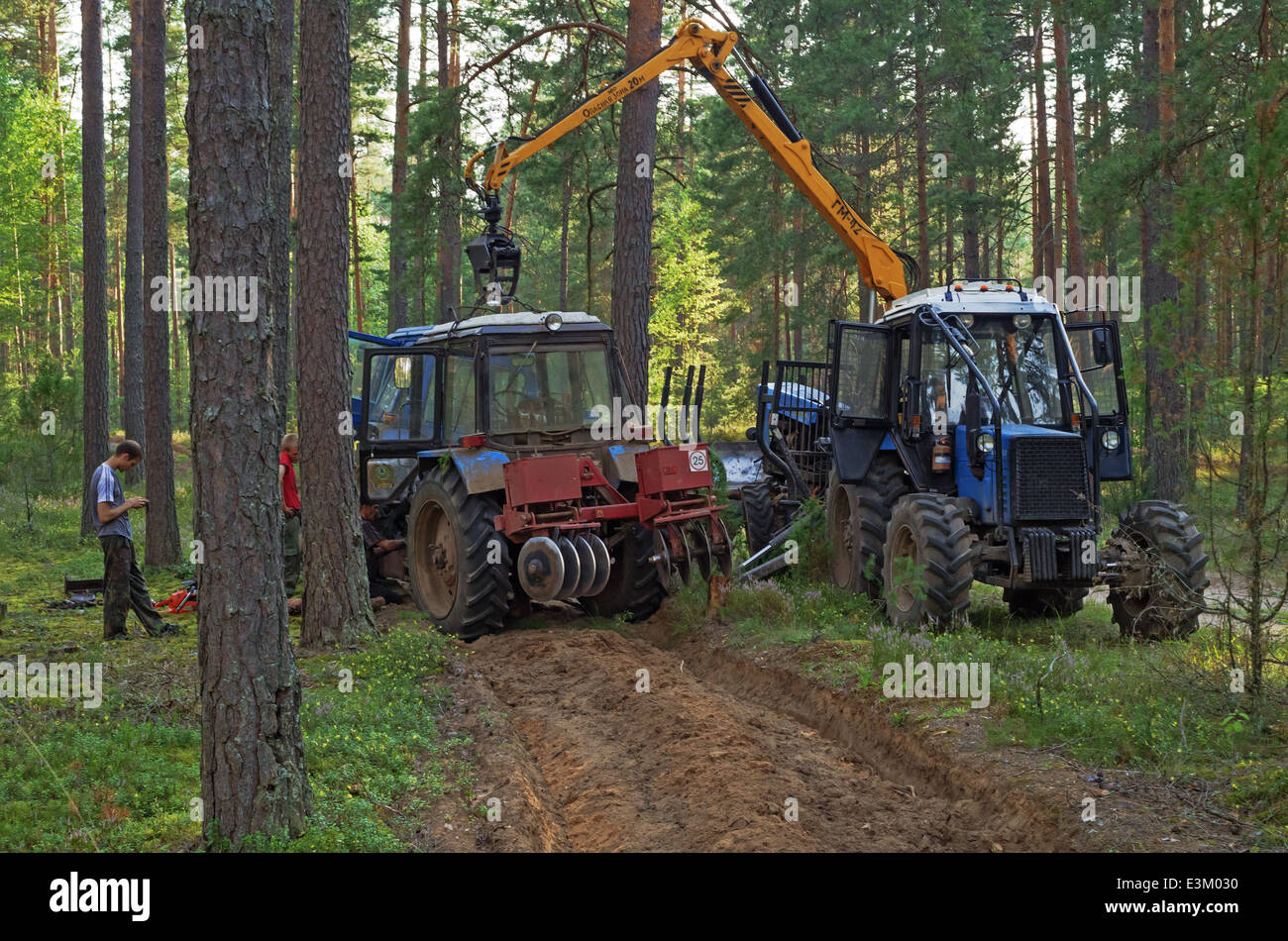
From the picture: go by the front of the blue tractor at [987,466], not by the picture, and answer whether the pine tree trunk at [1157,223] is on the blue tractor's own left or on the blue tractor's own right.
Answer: on the blue tractor's own left

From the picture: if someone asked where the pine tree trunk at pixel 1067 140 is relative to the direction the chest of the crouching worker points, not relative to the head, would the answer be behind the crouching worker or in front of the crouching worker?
in front

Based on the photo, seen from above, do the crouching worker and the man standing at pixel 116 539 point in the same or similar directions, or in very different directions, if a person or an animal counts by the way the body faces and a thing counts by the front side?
same or similar directions

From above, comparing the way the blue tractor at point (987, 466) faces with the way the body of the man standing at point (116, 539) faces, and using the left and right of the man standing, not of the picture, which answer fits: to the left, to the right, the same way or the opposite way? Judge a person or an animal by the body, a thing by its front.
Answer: to the right

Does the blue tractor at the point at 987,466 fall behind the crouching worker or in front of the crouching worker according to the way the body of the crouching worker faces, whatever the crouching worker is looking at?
in front

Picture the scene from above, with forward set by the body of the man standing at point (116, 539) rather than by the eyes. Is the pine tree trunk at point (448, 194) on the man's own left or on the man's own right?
on the man's own left

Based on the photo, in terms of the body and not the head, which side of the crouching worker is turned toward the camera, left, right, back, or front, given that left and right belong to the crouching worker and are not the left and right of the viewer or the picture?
right

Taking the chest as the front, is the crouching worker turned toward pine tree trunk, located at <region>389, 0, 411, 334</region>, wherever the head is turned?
no

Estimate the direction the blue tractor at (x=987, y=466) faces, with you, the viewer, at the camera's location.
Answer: facing the viewer and to the right of the viewer

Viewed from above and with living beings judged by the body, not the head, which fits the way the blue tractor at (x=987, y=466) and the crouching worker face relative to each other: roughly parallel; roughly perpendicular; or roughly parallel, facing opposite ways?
roughly perpendicular

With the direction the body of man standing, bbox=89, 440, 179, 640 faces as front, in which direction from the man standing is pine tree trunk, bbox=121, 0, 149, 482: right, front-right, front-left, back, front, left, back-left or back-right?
left

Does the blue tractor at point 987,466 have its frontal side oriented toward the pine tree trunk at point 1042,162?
no

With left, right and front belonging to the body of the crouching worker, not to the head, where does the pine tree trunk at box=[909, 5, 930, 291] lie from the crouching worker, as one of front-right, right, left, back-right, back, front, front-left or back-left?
front-left

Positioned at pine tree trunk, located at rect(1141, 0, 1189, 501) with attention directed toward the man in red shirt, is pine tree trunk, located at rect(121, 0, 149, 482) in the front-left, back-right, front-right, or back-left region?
front-right

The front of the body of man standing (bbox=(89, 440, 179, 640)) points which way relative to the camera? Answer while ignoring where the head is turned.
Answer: to the viewer's right

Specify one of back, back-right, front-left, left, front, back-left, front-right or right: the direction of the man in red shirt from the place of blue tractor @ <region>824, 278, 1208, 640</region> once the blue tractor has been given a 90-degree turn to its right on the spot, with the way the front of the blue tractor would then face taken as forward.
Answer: front-right

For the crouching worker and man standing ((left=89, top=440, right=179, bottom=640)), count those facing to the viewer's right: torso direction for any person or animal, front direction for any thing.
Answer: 2

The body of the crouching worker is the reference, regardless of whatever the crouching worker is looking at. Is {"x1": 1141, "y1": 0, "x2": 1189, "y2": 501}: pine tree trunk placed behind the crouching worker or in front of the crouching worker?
in front

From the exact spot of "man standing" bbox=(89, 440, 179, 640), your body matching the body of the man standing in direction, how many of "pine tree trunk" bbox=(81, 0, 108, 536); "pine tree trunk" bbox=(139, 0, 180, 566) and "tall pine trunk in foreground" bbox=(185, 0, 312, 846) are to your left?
2
